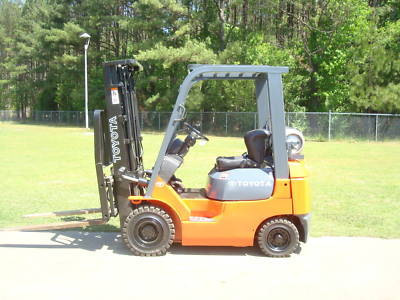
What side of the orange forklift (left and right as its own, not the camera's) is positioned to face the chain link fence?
right

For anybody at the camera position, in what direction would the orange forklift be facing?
facing to the left of the viewer
